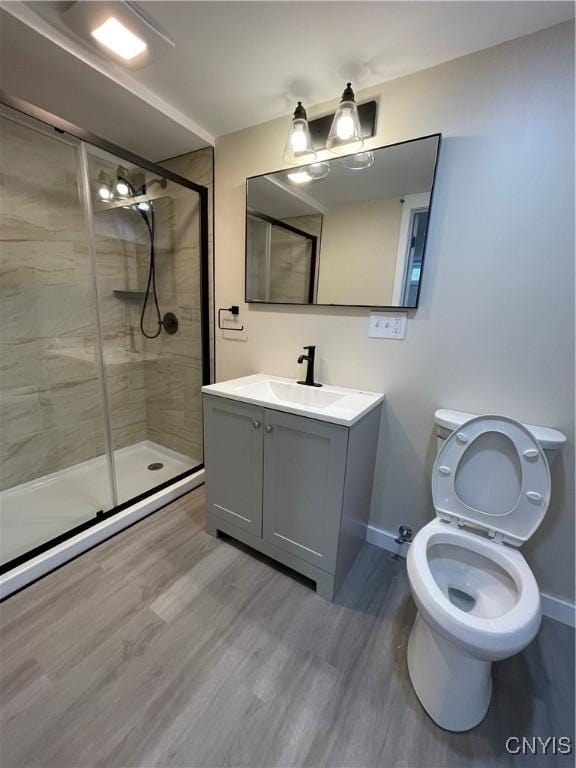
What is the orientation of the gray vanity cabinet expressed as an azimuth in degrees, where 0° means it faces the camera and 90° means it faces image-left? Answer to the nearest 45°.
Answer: approximately 45°

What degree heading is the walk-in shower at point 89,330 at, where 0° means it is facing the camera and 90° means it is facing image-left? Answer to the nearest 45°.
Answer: approximately 315°

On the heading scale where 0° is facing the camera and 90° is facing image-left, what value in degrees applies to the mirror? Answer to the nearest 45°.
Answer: approximately 45°

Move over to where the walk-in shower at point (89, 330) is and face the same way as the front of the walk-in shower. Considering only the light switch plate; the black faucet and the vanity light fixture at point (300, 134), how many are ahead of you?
3
